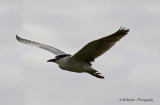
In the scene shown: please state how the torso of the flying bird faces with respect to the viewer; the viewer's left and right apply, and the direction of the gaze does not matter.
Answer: facing the viewer and to the left of the viewer
